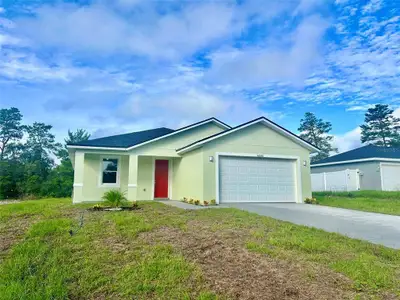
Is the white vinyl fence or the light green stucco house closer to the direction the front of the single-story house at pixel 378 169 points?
the light green stucco house

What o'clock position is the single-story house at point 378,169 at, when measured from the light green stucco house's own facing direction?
The single-story house is roughly at 8 o'clock from the light green stucco house.

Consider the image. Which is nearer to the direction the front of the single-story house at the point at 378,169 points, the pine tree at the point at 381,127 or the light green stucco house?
the light green stucco house

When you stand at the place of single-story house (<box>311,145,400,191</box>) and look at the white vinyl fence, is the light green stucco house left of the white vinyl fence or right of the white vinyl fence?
left

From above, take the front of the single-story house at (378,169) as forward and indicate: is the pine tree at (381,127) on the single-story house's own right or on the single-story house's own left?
on the single-story house's own left

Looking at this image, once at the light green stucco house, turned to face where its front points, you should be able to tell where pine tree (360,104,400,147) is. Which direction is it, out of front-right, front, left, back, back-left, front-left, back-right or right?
back-left

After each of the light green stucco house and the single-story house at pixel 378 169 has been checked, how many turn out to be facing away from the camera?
0

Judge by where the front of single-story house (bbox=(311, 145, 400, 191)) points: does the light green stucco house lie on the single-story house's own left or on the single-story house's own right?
on the single-story house's own right

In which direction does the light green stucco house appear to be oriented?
toward the camera

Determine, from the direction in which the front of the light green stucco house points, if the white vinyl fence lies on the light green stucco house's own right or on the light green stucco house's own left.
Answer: on the light green stucco house's own left

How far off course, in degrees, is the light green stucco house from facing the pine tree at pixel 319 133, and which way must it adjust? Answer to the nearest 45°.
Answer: approximately 135° to its left

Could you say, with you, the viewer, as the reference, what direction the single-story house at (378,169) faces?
facing the viewer and to the right of the viewer

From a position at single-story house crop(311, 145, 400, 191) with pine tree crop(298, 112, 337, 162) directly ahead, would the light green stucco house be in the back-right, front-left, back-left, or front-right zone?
back-left
